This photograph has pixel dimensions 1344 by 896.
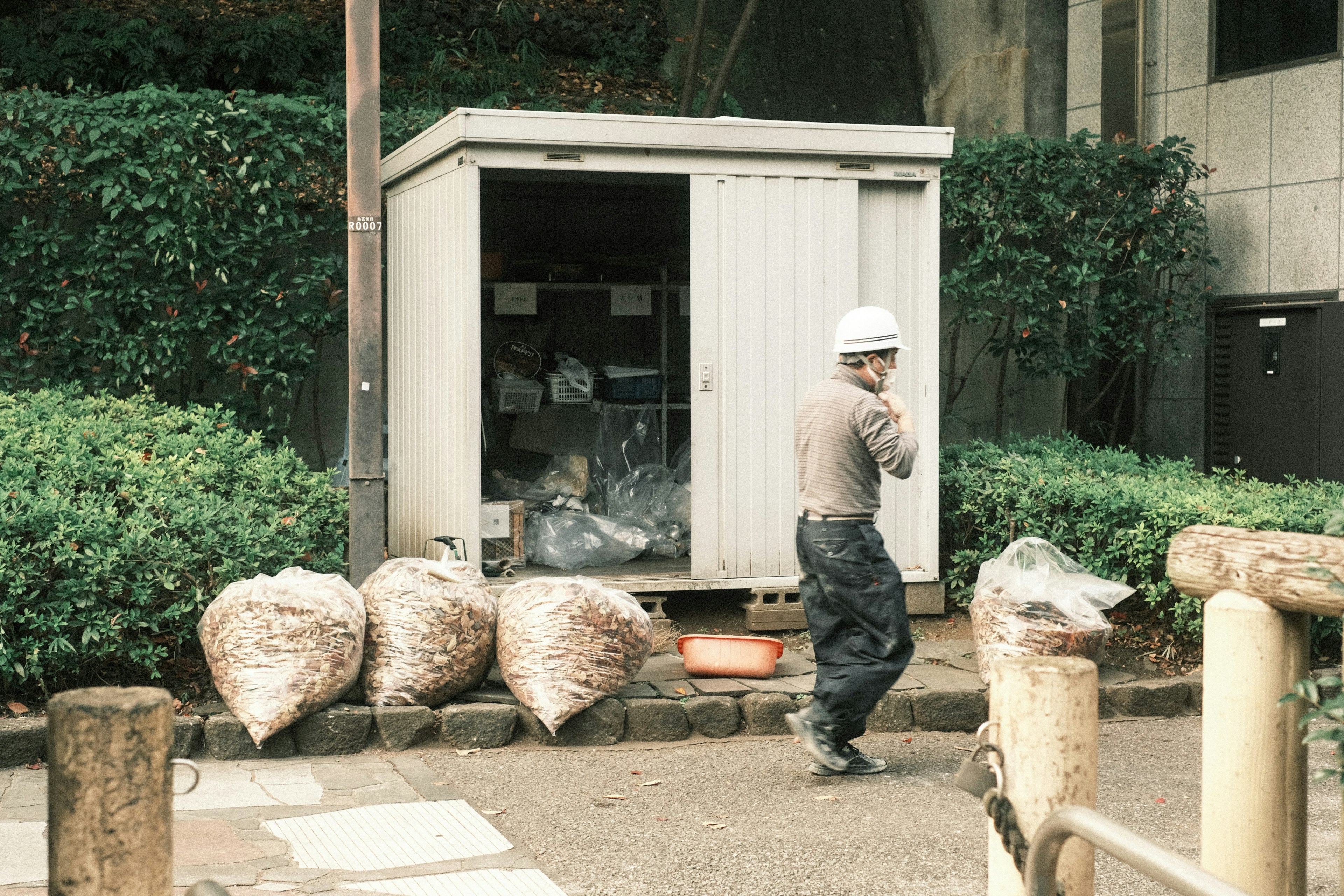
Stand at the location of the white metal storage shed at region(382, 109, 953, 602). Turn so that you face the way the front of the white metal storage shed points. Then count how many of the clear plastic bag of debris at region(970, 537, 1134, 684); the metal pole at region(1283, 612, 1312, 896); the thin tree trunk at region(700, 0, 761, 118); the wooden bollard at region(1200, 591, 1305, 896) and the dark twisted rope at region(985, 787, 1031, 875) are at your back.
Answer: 1

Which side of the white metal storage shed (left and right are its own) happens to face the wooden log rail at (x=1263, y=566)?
front

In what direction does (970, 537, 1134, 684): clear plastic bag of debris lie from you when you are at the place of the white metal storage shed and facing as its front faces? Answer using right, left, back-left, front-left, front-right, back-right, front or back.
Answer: front-left

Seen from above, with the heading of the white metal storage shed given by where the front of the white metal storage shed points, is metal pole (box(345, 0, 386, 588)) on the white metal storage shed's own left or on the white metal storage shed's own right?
on the white metal storage shed's own right

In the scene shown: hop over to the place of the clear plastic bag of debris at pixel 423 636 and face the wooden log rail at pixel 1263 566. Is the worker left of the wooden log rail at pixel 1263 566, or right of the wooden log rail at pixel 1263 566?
left

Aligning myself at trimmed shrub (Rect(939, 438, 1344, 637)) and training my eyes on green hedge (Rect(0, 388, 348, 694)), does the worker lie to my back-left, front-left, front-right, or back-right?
front-left

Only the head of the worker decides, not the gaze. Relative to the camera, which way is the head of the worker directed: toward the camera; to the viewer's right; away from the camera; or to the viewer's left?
to the viewer's right

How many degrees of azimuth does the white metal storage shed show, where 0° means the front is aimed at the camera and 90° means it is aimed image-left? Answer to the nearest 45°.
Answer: approximately 0°

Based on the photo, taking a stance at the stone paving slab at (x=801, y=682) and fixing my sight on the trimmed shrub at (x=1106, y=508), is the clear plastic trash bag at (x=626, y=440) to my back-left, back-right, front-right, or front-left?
front-left

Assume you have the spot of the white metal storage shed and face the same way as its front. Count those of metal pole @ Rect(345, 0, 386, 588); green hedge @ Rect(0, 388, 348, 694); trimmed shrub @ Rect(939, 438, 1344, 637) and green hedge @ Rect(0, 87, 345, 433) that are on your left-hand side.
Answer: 1

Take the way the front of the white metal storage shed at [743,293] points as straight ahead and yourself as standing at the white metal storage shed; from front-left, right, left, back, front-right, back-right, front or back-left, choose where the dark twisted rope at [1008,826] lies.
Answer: front

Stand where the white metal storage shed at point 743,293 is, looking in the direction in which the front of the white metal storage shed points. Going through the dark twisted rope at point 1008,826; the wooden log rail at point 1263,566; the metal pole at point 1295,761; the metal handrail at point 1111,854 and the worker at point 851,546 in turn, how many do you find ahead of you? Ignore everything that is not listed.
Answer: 5

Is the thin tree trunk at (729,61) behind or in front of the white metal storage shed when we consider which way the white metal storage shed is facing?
behind

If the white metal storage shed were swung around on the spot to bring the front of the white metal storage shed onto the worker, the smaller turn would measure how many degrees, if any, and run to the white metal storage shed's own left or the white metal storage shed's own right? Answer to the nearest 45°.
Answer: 0° — it already faces them
